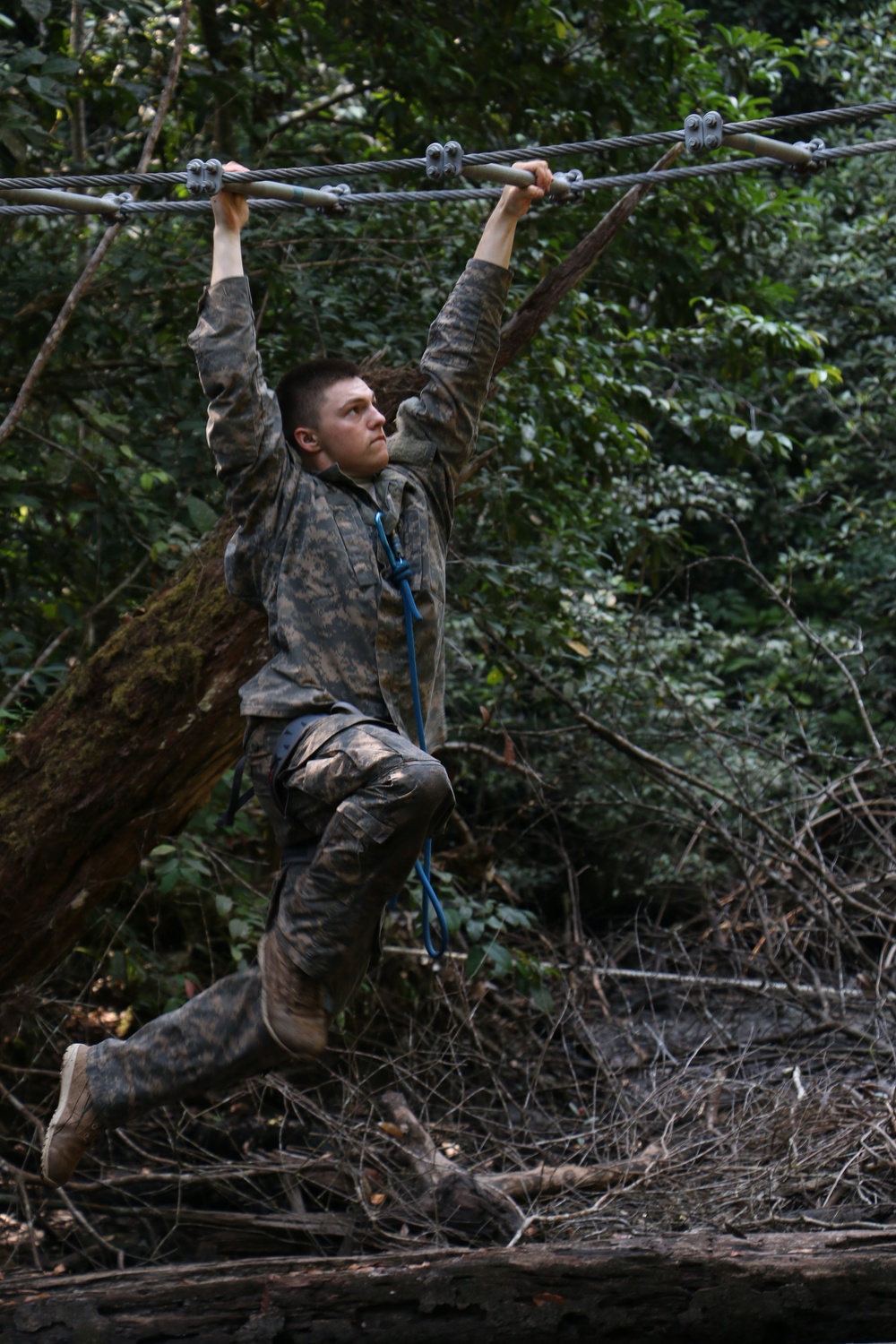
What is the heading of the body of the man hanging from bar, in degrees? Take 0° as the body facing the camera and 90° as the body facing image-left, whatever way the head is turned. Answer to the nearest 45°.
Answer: approximately 315°
